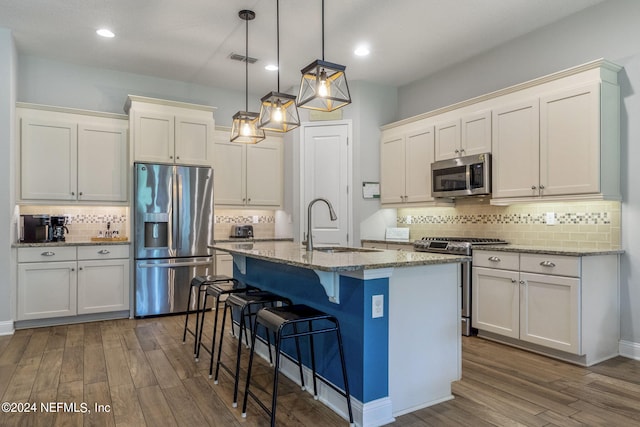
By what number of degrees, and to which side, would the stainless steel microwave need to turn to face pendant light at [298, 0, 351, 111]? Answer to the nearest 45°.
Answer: approximately 45° to its left

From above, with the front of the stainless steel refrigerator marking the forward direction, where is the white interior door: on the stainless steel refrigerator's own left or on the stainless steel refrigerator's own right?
on the stainless steel refrigerator's own left

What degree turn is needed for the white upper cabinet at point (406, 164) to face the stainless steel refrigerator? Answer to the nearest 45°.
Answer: approximately 45° to its right

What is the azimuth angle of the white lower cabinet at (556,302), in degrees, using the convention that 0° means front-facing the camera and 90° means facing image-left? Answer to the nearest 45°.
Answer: approximately 45°

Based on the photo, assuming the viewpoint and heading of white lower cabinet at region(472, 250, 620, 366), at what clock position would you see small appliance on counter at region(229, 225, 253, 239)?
The small appliance on counter is roughly at 2 o'clock from the white lower cabinet.

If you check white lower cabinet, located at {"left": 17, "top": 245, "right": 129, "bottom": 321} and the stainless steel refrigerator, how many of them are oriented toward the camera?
2

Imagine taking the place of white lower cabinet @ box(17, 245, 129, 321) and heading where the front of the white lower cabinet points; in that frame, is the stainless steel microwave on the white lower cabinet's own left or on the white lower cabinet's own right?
on the white lower cabinet's own left

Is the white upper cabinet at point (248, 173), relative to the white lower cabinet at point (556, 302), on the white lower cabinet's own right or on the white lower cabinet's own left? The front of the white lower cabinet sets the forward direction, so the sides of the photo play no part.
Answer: on the white lower cabinet's own right

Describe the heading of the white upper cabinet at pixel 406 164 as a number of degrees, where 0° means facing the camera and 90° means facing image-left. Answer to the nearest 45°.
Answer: approximately 45°

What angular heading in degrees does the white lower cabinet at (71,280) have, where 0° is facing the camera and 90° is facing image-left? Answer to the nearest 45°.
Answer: approximately 0°
